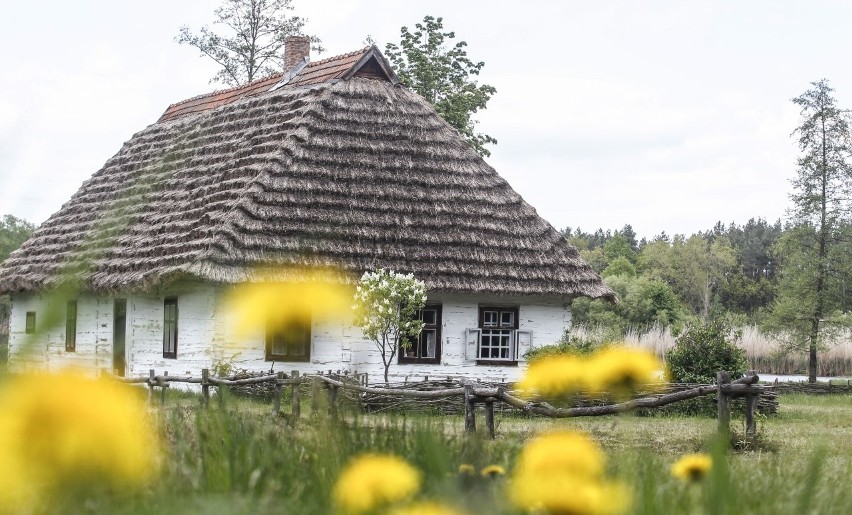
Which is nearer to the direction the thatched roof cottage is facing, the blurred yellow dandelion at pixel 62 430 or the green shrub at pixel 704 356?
the blurred yellow dandelion

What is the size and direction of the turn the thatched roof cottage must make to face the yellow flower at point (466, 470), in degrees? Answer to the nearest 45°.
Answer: approximately 45° to its left

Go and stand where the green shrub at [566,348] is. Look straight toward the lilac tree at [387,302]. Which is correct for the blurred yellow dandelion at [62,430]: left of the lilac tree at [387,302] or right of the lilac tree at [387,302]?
left

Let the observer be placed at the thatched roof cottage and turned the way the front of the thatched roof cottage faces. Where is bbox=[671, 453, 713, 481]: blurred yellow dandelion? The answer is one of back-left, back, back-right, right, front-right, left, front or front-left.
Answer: front-left

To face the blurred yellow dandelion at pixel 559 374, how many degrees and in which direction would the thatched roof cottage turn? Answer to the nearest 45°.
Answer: approximately 45° to its left

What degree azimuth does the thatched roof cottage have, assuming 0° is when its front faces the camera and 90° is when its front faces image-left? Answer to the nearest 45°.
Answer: approximately 45°

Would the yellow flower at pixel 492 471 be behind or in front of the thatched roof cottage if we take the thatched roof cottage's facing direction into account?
in front

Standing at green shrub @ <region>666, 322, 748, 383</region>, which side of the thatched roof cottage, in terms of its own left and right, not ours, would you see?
left

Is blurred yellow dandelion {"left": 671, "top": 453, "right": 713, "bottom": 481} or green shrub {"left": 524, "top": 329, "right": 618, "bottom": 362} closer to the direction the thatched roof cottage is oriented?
the blurred yellow dandelion

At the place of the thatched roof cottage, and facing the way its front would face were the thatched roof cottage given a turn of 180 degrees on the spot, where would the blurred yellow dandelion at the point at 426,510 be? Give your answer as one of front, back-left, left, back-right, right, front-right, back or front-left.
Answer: back-right

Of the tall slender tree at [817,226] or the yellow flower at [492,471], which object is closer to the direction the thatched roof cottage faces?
the yellow flower

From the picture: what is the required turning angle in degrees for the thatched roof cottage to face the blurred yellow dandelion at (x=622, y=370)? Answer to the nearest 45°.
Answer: approximately 45° to its left

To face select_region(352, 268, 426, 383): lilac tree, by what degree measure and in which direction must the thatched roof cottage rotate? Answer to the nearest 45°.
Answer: approximately 45° to its left

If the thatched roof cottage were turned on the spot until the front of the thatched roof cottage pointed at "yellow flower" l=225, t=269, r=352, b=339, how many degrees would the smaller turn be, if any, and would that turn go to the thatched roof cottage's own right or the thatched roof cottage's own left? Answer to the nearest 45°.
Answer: approximately 45° to the thatched roof cottage's own left
